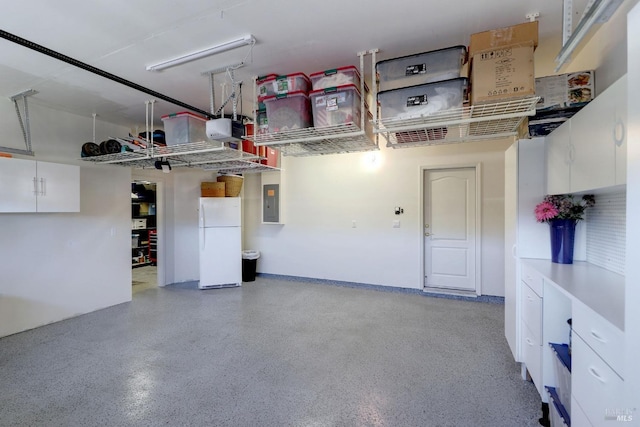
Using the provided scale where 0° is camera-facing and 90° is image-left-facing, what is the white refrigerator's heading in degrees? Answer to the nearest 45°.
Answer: approximately 0°

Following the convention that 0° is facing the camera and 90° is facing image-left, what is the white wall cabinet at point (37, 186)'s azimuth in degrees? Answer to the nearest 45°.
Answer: approximately 315°

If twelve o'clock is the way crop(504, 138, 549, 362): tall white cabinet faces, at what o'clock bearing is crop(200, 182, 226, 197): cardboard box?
The cardboard box is roughly at 12 o'clock from the tall white cabinet.

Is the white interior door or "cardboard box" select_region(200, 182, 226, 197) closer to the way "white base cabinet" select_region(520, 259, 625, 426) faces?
the cardboard box

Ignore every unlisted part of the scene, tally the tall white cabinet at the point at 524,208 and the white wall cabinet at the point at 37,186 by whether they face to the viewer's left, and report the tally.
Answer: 1

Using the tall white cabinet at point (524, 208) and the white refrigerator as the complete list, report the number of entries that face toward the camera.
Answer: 1

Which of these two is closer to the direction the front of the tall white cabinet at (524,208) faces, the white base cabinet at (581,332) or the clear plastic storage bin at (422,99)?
the clear plastic storage bin

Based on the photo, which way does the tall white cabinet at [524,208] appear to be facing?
to the viewer's left

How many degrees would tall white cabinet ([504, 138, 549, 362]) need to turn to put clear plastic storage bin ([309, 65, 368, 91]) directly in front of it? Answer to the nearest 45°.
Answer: approximately 45° to its left
